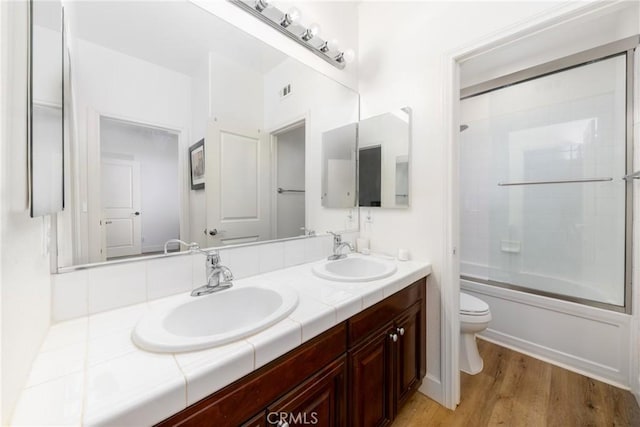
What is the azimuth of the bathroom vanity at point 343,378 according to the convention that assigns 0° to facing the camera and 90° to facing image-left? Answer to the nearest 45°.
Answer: approximately 315°
